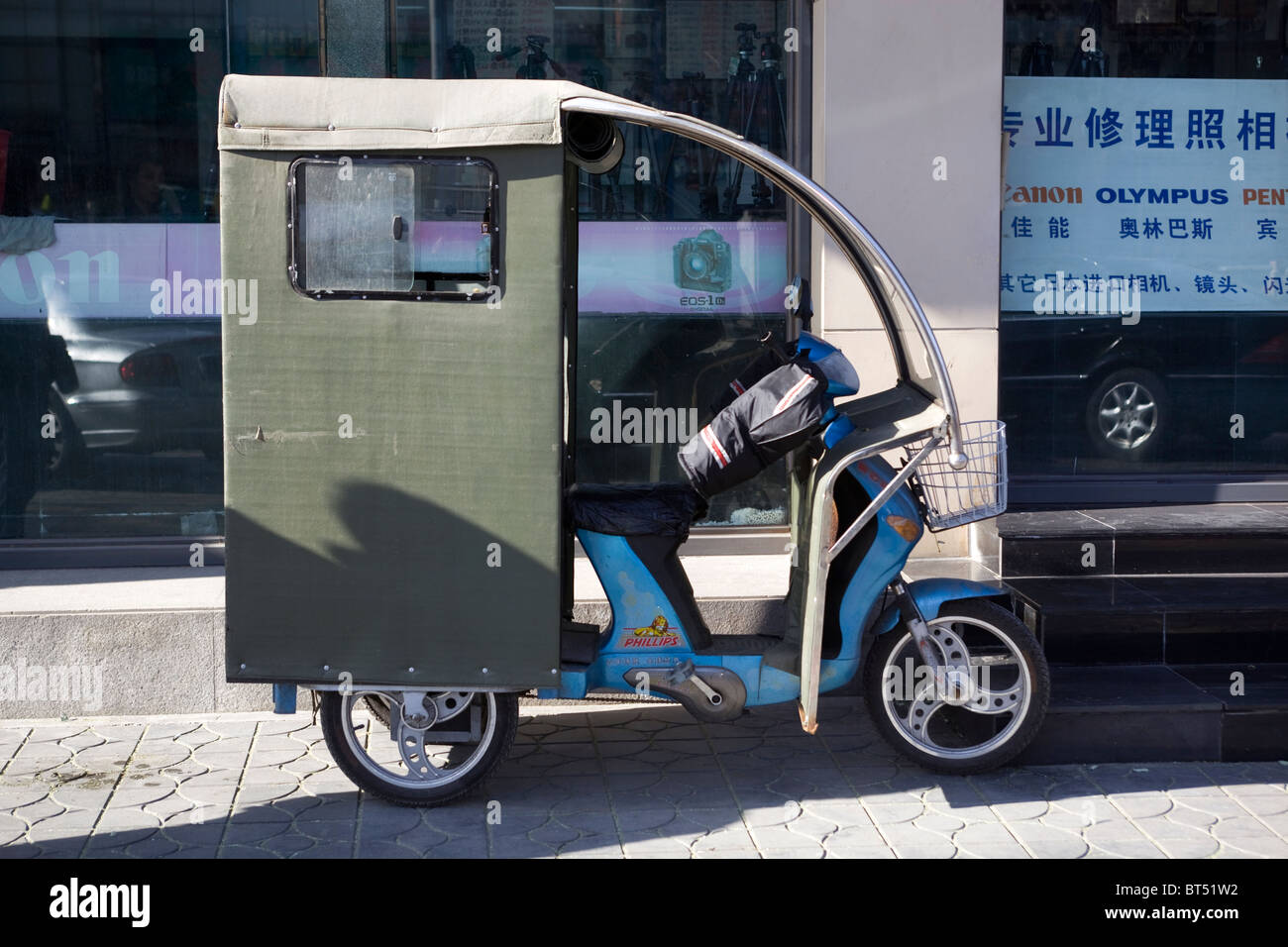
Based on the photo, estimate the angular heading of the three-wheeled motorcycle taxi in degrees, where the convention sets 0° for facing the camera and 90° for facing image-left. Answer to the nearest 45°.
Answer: approximately 270°

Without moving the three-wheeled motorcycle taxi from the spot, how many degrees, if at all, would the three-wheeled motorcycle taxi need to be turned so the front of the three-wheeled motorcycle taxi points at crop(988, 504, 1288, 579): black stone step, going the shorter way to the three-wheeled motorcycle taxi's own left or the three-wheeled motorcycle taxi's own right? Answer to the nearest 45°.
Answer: approximately 45° to the three-wheeled motorcycle taxi's own left

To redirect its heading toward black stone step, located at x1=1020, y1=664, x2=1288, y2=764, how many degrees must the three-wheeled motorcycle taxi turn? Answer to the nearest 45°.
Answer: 0° — it already faces it
